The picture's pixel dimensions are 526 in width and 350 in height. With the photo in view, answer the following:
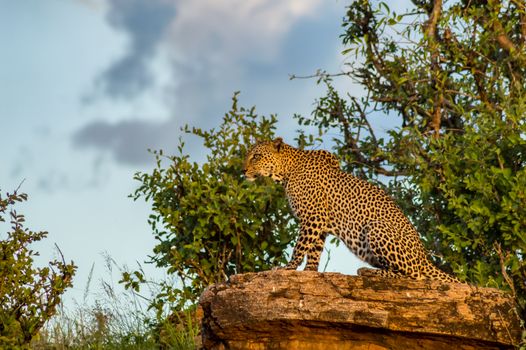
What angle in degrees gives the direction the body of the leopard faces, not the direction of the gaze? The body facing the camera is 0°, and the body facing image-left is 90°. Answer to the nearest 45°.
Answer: approximately 90°

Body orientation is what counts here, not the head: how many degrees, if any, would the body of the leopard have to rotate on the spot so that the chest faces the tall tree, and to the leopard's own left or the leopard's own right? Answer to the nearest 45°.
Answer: approximately 135° to the leopard's own right
